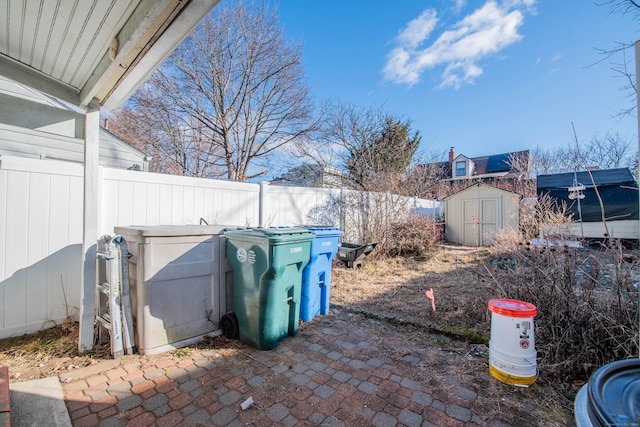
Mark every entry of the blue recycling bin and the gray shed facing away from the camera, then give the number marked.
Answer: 0

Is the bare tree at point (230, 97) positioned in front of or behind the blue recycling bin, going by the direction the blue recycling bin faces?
behind

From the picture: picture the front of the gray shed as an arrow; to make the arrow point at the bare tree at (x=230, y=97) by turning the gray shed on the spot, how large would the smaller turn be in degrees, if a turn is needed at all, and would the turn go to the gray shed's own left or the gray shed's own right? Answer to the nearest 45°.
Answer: approximately 45° to the gray shed's own right

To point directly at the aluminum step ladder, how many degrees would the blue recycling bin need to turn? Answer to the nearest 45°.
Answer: approximately 90° to its right

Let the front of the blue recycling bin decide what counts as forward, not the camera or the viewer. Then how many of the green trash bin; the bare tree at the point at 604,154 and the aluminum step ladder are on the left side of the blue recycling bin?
1

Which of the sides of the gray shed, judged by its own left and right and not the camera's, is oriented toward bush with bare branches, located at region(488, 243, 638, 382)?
front

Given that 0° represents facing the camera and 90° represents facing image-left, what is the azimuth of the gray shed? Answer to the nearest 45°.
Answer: approximately 0°

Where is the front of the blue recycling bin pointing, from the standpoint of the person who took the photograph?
facing the viewer and to the right of the viewer

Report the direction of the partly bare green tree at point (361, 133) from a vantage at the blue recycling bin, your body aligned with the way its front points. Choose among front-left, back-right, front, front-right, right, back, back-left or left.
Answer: back-left

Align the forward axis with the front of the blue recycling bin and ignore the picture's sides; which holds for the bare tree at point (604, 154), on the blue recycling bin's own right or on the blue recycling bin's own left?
on the blue recycling bin's own left

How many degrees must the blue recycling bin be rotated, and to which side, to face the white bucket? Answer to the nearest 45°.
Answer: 0° — it already faces it

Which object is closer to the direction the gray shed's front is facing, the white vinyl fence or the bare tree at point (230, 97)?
the white vinyl fence

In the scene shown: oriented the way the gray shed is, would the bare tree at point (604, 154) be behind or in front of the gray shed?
behind
